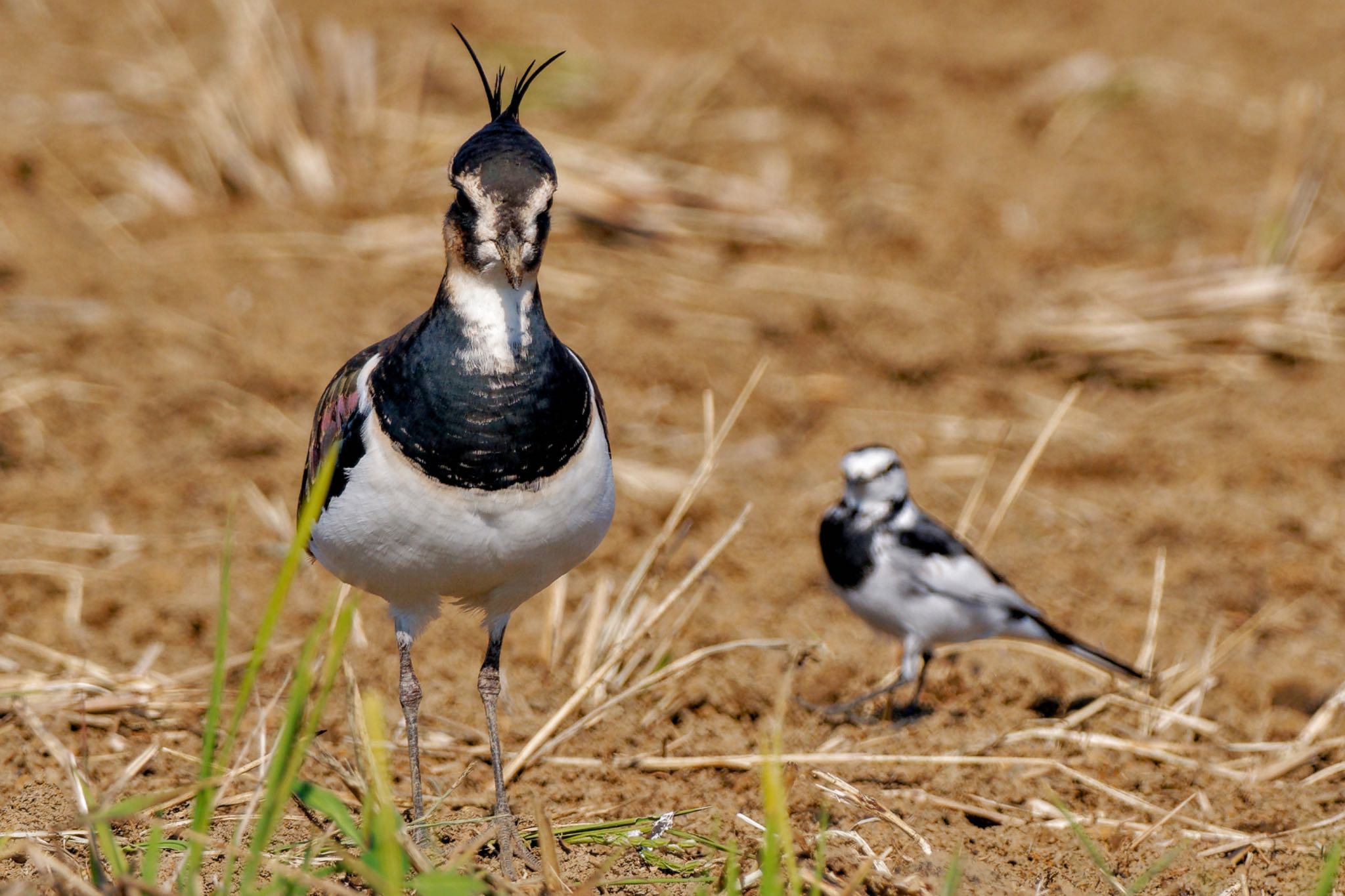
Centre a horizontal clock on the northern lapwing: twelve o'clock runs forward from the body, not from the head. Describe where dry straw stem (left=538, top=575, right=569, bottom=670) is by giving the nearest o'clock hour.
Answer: The dry straw stem is roughly at 6 o'clock from the northern lapwing.

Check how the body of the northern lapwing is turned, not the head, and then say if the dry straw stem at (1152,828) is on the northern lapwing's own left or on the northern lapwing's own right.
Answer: on the northern lapwing's own left

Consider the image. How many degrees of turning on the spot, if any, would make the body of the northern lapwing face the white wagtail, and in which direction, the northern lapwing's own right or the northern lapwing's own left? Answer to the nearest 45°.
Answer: approximately 135° to the northern lapwing's own left

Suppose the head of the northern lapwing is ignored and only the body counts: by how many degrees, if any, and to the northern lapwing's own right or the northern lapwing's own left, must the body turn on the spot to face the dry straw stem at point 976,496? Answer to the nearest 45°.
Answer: approximately 135° to the northern lapwing's own left

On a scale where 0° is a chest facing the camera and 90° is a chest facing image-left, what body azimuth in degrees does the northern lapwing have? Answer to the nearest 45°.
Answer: approximately 0°

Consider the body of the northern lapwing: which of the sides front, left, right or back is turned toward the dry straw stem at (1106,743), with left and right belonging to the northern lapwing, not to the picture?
left

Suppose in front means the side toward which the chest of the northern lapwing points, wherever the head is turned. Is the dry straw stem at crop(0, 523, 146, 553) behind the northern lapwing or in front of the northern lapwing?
behind

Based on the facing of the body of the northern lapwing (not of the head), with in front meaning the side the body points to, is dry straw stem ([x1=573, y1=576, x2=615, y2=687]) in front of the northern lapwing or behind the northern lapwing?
behind
